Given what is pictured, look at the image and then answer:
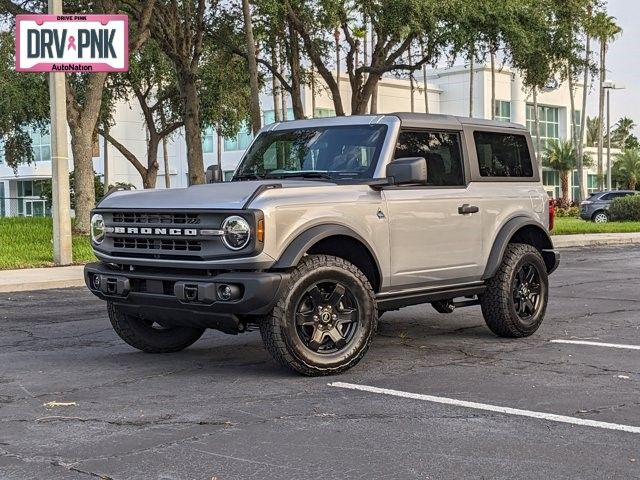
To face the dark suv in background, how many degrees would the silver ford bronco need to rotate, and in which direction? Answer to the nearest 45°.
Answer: approximately 135° to its right

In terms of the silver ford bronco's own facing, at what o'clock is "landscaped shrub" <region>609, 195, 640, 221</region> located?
The landscaped shrub is roughly at 5 o'clock from the silver ford bronco.

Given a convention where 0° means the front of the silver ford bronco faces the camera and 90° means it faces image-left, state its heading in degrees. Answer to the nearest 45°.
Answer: approximately 45°

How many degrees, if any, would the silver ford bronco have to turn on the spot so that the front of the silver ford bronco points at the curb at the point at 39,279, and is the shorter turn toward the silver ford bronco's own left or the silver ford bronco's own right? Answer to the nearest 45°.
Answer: approximately 90° to the silver ford bronco's own right

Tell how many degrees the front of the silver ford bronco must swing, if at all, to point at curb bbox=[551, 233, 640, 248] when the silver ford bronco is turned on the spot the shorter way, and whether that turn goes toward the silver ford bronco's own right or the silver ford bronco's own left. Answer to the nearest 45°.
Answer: approximately 135° to the silver ford bronco's own right
